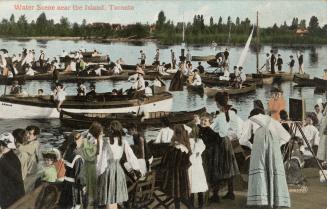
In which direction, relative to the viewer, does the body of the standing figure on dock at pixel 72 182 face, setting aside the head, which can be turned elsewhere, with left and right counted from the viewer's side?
facing away from the viewer and to the right of the viewer

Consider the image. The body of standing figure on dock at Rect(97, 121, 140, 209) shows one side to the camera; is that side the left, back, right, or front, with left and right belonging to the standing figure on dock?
back

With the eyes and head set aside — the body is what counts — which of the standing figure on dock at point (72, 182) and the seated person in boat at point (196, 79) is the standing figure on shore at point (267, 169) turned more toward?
the seated person in boat

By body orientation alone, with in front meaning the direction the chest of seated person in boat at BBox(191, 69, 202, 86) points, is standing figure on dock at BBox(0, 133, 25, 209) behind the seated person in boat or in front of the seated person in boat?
in front

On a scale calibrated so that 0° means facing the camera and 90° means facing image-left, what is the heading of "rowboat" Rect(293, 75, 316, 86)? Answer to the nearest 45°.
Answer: approximately 90°

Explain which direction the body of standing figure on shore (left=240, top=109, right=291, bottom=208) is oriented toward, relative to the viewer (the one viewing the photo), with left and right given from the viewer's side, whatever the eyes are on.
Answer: facing away from the viewer

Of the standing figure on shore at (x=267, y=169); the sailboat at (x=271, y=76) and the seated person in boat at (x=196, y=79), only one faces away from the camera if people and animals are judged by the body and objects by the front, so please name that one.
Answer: the standing figure on shore

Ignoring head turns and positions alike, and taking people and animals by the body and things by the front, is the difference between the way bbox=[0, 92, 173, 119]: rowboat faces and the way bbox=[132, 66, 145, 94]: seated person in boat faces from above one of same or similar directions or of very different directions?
very different directions
